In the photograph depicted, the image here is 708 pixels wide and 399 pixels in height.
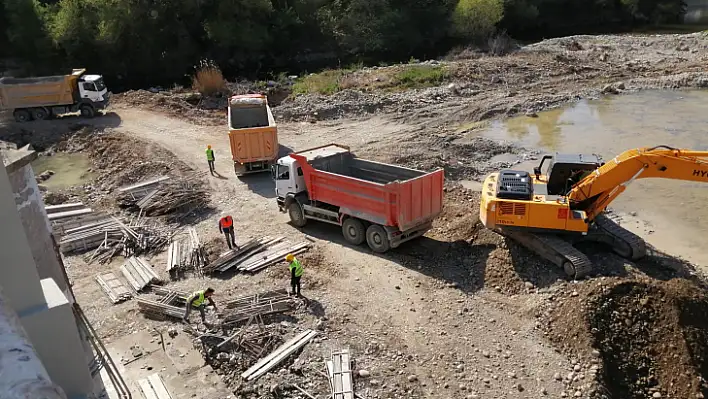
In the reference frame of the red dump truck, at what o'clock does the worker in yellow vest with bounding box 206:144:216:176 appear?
The worker in yellow vest is roughly at 12 o'clock from the red dump truck.

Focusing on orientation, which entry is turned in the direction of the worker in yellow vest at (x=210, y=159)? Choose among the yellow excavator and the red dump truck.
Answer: the red dump truck

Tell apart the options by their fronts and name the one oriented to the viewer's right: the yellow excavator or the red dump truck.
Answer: the yellow excavator

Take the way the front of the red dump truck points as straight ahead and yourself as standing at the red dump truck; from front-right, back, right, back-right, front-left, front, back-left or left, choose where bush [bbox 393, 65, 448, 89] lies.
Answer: front-right

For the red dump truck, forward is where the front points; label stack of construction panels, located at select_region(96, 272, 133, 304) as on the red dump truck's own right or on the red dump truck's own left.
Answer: on the red dump truck's own left

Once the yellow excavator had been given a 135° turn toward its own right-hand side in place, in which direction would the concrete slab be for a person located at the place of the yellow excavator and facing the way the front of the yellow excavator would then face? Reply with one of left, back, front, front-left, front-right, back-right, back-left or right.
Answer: front

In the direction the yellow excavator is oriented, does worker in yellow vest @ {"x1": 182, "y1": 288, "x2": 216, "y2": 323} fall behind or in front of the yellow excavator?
behind

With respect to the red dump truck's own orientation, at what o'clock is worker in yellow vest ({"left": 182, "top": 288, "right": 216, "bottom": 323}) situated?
The worker in yellow vest is roughly at 9 o'clock from the red dump truck.

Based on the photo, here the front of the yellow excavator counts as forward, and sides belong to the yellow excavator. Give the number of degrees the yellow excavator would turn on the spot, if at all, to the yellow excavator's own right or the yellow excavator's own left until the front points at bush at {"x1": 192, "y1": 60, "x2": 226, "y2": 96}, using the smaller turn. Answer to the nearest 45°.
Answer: approximately 135° to the yellow excavator's own left

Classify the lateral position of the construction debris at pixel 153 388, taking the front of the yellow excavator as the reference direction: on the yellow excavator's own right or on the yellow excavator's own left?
on the yellow excavator's own right

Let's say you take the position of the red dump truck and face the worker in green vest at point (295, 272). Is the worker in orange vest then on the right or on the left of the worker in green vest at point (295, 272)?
right

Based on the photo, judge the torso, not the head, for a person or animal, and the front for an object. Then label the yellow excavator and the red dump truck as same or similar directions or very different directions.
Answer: very different directions

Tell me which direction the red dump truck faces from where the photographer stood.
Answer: facing away from the viewer and to the left of the viewer

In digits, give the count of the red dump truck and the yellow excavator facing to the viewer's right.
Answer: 1

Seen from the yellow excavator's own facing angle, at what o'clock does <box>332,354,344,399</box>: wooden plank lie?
The wooden plank is roughly at 4 o'clock from the yellow excavator.

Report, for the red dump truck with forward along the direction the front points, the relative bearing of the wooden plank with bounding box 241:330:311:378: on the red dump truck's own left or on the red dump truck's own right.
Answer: on the red dump truck's own left

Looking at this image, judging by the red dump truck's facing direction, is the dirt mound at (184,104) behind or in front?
in front

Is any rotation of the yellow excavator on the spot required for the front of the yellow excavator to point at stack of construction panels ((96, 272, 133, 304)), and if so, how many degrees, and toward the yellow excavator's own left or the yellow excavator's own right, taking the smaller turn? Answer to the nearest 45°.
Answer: approximately 180°

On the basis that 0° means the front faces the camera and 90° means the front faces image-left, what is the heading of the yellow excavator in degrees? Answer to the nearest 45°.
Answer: approximately 270°

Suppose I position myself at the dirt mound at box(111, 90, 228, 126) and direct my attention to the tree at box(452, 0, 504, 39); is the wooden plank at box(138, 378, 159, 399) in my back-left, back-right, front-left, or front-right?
back-right
